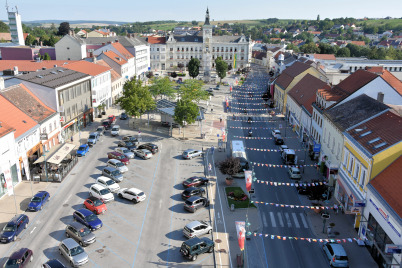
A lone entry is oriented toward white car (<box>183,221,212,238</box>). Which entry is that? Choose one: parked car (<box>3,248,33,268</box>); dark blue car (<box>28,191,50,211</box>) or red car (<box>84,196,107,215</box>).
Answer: the red car

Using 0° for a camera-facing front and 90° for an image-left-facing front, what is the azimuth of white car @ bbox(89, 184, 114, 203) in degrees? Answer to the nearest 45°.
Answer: approximately 315°

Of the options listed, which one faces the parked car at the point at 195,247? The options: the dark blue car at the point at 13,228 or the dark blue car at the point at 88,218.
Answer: the dark blue car at the point at 88,218

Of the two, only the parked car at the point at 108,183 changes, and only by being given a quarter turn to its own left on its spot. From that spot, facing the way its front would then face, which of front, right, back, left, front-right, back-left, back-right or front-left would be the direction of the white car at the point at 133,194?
right

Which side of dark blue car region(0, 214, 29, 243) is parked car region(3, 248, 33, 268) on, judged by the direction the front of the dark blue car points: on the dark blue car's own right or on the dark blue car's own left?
on the dark blue car's own left

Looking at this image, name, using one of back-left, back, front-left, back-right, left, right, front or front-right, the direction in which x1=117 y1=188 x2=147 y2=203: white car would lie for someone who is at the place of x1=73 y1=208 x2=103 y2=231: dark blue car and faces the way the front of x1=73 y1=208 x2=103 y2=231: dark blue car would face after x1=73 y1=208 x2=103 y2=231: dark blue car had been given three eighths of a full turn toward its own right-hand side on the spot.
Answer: back-right

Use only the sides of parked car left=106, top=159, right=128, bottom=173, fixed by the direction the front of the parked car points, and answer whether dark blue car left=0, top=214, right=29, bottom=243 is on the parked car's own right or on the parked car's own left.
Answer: on the parked car's own right

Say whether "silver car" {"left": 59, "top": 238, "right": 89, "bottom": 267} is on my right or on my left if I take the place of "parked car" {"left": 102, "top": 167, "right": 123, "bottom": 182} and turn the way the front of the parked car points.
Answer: on my right

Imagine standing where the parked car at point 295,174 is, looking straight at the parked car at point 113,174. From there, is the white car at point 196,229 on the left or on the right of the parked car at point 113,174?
left

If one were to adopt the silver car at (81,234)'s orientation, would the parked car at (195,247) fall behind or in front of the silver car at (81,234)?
in front

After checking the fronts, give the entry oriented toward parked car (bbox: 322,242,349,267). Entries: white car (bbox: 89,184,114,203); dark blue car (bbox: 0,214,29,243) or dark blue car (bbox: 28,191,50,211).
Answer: the white car

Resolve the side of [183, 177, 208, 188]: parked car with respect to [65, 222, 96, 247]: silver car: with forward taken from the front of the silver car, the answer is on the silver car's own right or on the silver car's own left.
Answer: on the silver car's own left

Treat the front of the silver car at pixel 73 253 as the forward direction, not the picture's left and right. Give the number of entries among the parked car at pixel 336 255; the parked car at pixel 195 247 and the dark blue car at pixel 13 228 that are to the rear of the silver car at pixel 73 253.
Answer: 1

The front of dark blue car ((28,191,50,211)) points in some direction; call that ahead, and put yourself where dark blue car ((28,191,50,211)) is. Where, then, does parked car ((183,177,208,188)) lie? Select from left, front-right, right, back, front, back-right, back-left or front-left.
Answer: back-left

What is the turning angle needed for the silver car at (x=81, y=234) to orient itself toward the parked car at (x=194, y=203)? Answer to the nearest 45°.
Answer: approximately 45° to its left
